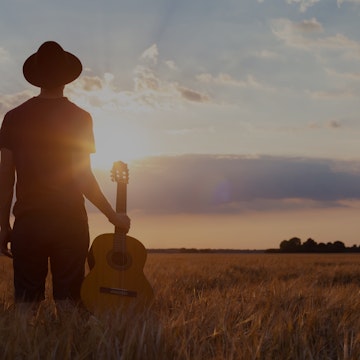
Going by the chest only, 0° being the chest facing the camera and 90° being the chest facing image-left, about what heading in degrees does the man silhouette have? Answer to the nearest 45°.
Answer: approximately 180°
